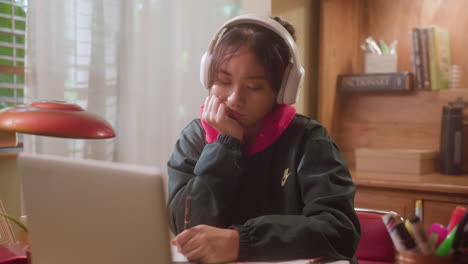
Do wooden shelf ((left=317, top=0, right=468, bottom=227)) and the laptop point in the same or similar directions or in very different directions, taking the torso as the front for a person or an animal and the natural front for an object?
very different directions

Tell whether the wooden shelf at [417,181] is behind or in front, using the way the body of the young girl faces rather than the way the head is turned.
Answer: behind

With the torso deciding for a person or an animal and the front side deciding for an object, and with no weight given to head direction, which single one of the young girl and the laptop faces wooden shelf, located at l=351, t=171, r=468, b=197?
the laptop

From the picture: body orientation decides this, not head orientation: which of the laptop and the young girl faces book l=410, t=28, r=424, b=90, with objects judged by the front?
the laptop

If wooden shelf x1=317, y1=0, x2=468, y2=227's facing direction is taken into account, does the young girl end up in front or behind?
in front

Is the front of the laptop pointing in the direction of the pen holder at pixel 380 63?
yes

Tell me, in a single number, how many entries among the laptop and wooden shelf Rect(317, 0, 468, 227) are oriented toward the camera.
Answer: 1

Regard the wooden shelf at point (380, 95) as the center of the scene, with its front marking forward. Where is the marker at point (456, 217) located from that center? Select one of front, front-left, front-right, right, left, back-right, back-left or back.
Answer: front

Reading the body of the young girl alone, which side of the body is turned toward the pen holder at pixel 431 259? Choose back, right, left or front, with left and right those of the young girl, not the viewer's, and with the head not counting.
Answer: left

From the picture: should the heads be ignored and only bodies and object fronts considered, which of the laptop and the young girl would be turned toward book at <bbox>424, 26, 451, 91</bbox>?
the laptop

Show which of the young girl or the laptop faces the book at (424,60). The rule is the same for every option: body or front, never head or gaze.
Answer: the laptop

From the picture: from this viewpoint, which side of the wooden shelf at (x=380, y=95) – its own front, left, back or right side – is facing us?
front

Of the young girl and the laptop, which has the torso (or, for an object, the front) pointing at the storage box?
the laptop

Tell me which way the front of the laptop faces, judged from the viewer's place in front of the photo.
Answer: facing away from the viewer and to the right of the viewer
